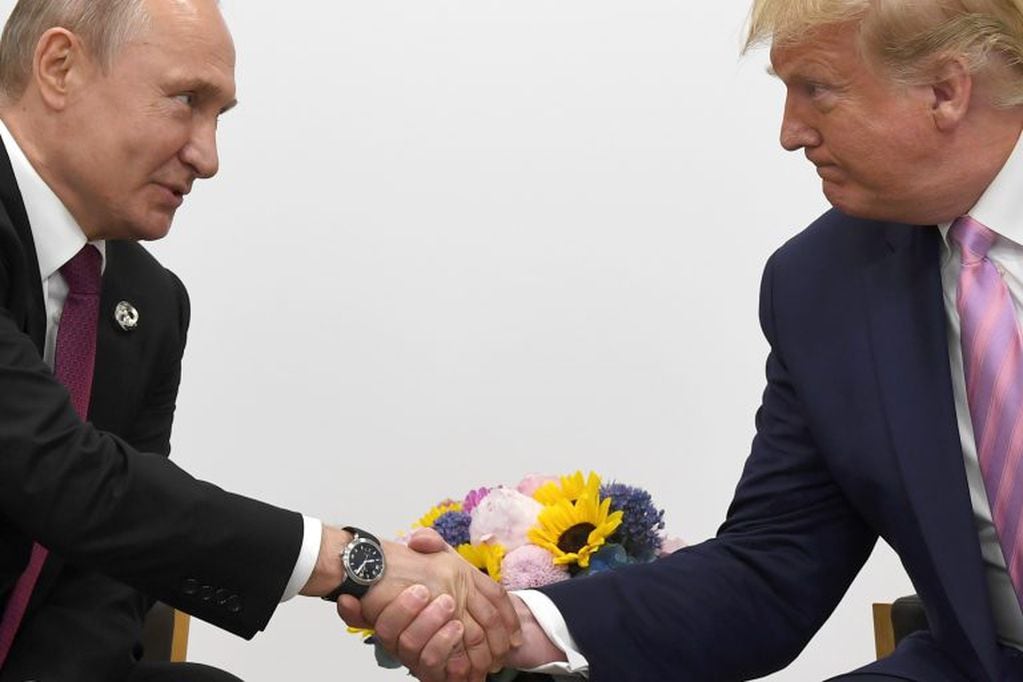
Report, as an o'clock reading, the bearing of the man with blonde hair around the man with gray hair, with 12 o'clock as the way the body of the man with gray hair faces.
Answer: The man with blonde hair is roughly at 11 o'clock from the man with gray hair.

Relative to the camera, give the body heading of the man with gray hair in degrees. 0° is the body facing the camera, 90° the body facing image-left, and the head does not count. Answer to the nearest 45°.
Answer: approximately 315°

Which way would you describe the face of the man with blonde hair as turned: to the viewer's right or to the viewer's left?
to the viewer's left

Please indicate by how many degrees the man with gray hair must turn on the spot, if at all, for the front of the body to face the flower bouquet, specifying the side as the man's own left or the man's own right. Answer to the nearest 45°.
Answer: approximately 45° to the man's own left
